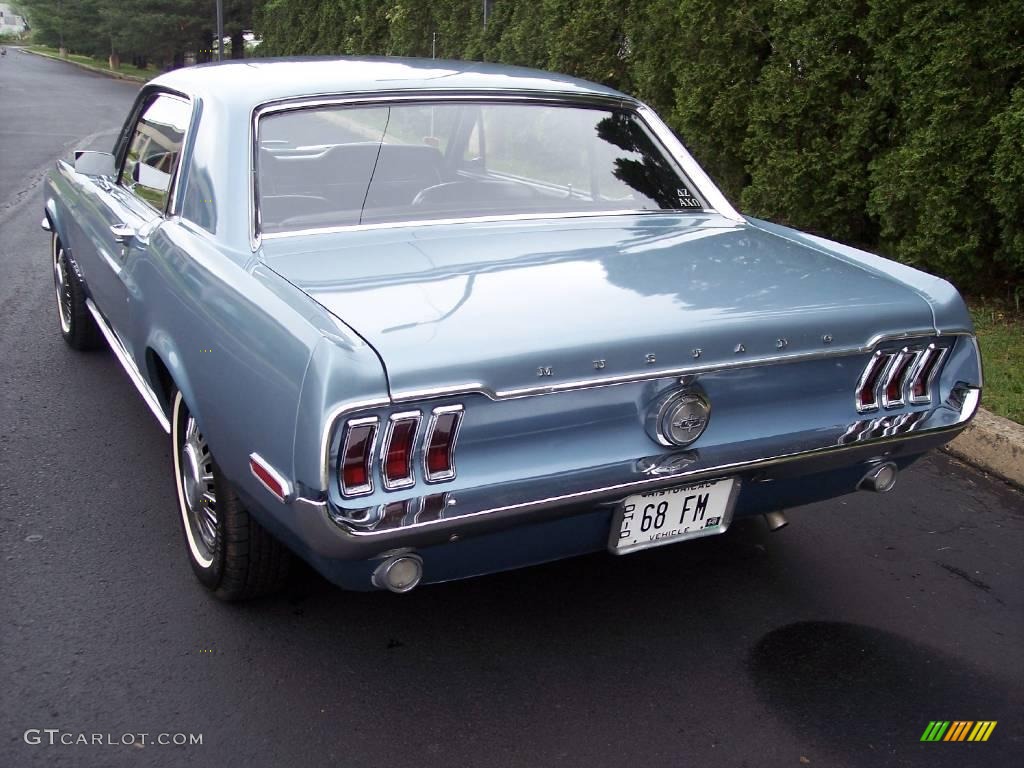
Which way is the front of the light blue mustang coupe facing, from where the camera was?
facing away from the viewer and to the left of the viewer

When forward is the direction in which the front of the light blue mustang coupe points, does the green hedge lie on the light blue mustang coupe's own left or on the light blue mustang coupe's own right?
on the light blue mustang coupe's own right
